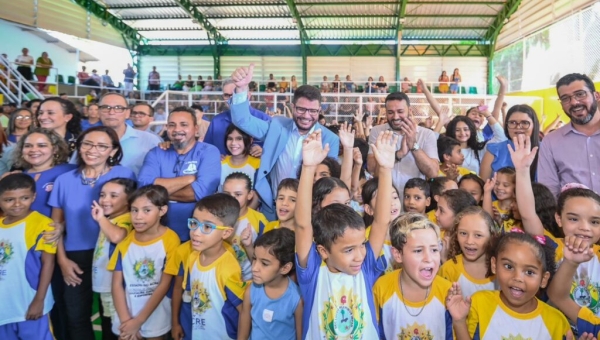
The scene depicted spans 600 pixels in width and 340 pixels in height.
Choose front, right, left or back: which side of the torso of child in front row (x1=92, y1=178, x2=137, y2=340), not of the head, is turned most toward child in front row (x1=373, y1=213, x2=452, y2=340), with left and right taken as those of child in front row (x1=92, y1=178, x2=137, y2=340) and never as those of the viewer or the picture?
left

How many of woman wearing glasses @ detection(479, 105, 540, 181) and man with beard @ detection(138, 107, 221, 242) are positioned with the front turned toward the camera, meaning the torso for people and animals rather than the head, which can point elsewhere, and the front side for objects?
2

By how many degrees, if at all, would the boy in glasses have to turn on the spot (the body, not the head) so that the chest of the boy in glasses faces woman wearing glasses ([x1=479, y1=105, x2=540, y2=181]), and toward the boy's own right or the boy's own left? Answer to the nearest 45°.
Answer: approximately 135° to the boy's own left

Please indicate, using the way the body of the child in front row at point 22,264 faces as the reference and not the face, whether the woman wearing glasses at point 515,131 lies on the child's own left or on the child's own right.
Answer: on the child's own left

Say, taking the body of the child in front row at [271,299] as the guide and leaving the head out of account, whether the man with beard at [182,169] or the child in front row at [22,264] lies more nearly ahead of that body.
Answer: the child in front row

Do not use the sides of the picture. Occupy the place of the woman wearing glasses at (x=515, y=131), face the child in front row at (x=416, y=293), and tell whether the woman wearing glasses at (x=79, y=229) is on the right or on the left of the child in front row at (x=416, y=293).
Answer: right

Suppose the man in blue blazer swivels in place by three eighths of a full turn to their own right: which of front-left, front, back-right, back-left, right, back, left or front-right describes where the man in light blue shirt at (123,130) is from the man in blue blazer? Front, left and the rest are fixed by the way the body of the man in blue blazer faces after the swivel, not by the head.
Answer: front-left
